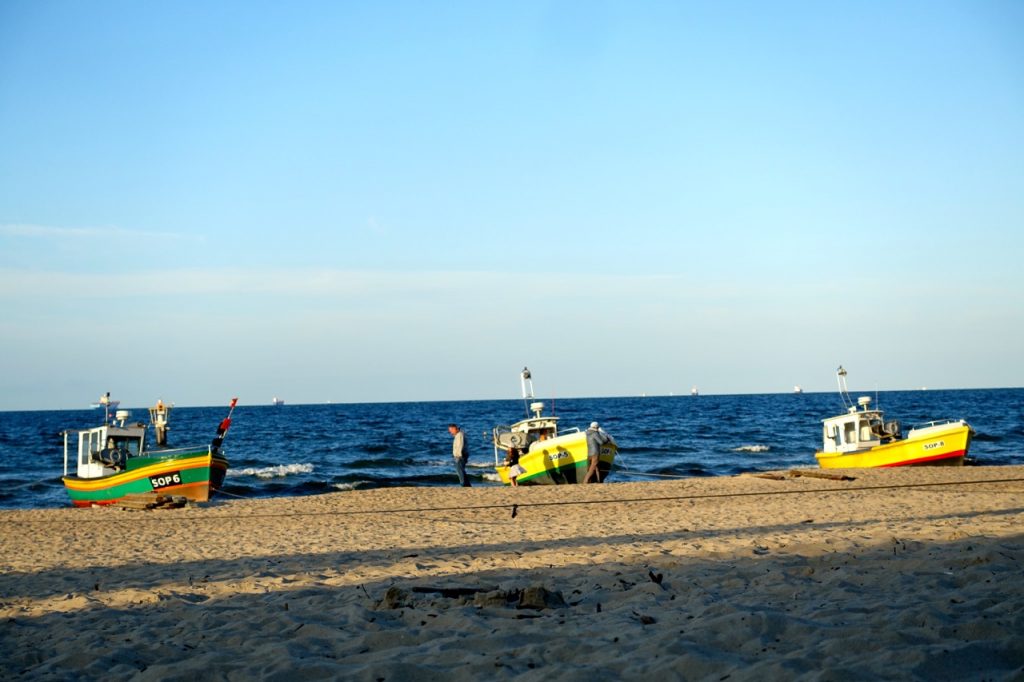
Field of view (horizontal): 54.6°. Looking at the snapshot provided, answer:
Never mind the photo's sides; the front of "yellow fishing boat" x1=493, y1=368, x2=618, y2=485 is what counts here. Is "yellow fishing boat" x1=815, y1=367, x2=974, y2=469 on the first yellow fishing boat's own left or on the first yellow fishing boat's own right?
on the first yellow fishing boat's own left

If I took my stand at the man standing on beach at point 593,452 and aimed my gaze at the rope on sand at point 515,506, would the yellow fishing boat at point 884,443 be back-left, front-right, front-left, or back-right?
back-left

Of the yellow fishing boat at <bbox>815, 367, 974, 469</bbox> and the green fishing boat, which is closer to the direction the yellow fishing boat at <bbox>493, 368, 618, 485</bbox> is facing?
the yellow fishing boat

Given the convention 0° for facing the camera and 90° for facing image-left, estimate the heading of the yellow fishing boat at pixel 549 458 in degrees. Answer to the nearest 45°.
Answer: approximately 315°

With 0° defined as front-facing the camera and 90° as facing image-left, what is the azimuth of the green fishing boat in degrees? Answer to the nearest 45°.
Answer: approximately 315°

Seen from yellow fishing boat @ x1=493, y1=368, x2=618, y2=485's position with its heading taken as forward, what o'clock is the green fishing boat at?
The green fishing boat is roughly at 4 o'clock from the yellow fishing boat.

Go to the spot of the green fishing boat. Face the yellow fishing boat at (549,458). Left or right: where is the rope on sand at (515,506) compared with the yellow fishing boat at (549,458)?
right
